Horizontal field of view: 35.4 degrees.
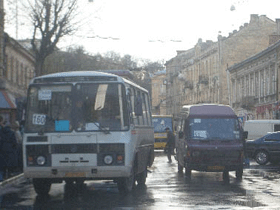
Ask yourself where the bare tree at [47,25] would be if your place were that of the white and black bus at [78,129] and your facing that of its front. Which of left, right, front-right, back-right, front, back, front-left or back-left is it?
back

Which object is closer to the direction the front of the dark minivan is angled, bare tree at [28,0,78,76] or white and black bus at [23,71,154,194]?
the white and black bus

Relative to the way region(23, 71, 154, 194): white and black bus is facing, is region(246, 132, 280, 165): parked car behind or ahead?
behind

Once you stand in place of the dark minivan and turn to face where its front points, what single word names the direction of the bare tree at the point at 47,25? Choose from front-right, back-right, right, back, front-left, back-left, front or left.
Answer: back-right

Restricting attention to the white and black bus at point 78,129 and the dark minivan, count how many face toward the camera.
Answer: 2

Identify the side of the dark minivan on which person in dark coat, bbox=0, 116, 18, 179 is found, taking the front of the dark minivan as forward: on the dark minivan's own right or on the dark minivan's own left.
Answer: on the dark minivan's own right

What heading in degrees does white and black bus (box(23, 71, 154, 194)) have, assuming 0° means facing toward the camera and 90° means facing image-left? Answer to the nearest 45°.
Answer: approximately 0°

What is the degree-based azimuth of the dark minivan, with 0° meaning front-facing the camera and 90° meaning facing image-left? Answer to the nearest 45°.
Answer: approximately 0°

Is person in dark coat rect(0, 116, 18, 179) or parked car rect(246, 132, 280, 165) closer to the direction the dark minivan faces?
the person in dark coat
